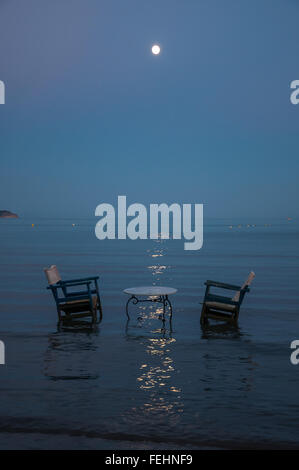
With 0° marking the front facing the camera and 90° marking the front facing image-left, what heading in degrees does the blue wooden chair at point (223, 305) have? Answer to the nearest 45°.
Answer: approximately 90°
